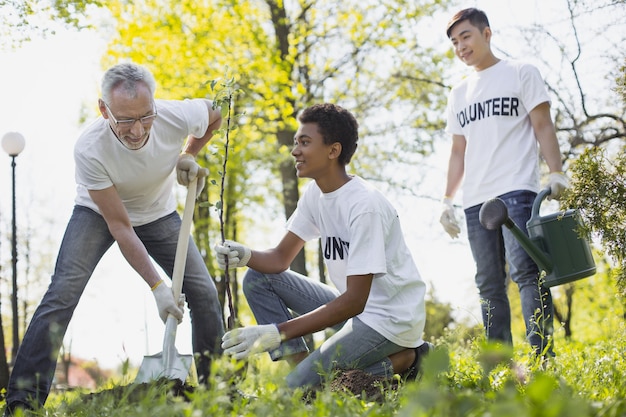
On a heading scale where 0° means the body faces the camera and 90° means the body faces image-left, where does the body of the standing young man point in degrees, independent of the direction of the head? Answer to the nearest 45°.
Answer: approximately 45°

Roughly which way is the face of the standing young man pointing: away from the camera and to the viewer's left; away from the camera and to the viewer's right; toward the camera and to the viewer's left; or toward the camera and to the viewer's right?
toward the camera and to the viewer's left
